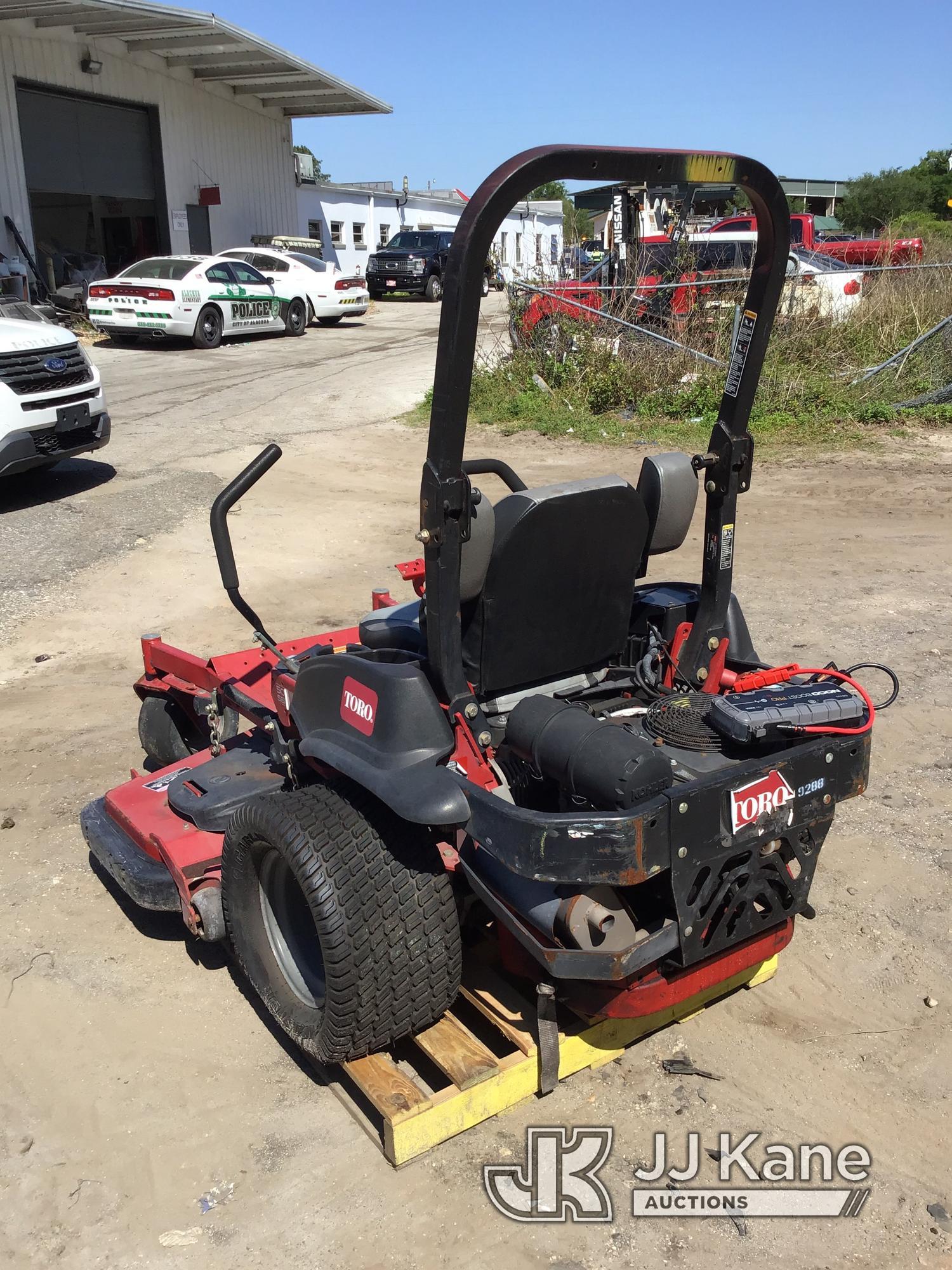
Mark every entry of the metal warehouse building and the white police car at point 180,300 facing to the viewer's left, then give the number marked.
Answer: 0

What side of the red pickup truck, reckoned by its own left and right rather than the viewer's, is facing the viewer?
left

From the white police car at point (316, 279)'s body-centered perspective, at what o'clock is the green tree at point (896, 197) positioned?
The green tree is roughly at 3 o'clock from the white police car.

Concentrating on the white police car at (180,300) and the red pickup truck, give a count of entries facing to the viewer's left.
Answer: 1

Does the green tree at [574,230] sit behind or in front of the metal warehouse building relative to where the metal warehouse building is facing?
in front

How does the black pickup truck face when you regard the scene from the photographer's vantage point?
facing the viewer and to the left of the viewer

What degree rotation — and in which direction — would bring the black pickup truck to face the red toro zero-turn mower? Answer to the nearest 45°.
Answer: approximately 45° to its left

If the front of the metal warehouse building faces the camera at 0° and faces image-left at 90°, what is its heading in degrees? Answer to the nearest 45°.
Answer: approximately 315°

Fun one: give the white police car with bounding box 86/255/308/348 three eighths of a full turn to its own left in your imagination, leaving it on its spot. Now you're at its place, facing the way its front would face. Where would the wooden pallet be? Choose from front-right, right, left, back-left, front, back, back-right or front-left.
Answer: left

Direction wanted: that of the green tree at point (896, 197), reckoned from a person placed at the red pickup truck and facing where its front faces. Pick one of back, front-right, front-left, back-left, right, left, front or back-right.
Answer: right

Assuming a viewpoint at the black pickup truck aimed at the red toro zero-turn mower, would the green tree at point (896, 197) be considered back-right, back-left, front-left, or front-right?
back-left

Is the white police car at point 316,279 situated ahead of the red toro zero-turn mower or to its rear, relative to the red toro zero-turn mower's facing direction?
ahead

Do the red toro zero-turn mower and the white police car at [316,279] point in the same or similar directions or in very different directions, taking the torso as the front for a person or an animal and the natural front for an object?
same or similar directions

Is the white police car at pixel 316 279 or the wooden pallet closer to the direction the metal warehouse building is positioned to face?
the white police car

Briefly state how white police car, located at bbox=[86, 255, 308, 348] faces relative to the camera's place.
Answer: facing away from the viewer and to the right of the viewer
